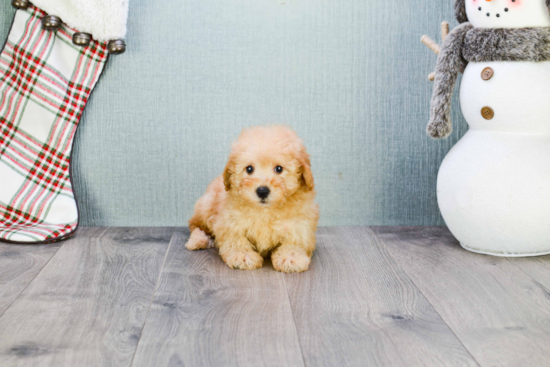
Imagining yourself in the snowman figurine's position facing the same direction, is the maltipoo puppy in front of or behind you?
in front

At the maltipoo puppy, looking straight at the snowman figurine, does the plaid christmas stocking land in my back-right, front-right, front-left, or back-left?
back-left

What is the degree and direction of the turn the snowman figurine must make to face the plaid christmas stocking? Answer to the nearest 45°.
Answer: approximately 45° to its right

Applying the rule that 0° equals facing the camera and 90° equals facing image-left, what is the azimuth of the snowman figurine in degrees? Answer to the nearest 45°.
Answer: approximately 45°

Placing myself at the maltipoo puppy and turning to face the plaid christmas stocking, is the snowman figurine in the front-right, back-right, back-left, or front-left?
back-right
